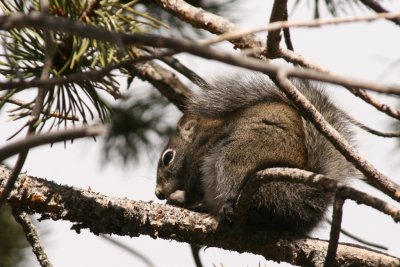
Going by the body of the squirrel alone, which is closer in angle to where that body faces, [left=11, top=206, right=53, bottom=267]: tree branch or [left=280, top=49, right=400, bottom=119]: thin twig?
the tree branch

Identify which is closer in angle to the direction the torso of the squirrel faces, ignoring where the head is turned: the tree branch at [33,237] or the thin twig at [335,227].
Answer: the tree branch

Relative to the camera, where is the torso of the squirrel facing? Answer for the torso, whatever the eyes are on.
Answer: to the viewer's left
